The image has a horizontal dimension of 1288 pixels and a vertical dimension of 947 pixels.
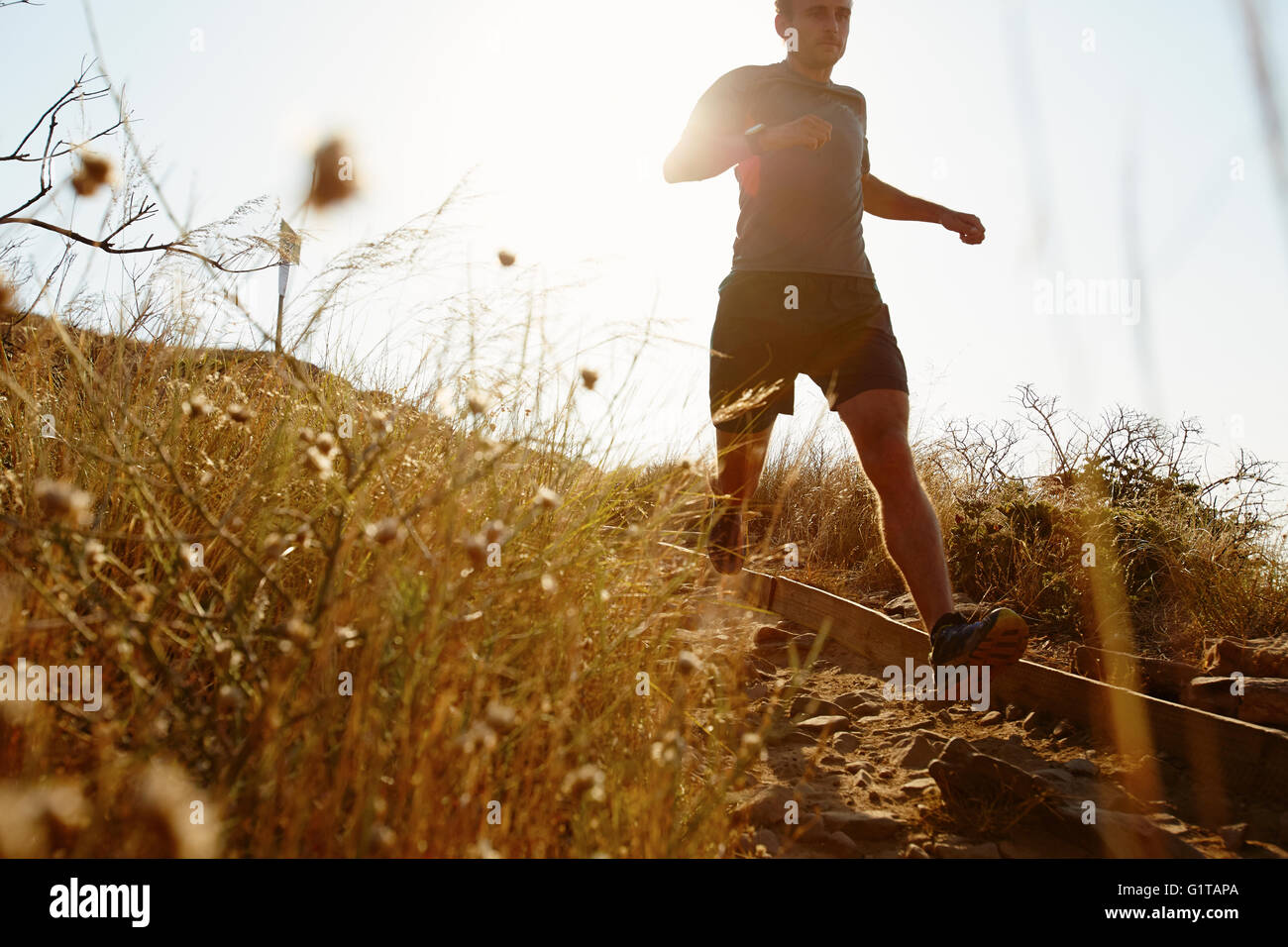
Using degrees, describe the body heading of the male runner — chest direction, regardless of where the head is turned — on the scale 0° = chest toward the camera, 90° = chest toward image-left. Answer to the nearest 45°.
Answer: approximately 315°
